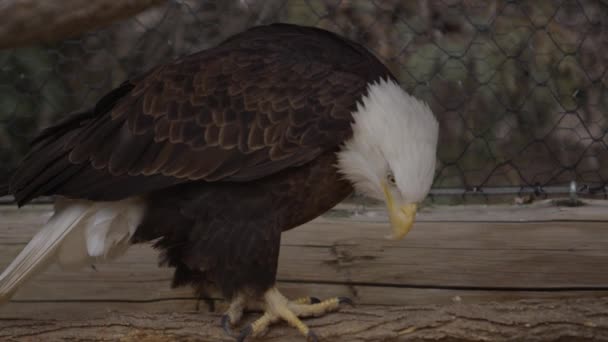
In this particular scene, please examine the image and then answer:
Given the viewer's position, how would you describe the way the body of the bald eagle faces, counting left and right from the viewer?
facing to the right of the viewer

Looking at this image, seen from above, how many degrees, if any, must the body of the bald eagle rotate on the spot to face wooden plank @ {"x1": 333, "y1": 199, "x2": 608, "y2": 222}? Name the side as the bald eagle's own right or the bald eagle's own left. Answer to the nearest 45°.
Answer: approximately 45° to the bald eagle's own left

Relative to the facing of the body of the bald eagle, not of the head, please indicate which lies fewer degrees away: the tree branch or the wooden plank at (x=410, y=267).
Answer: the wooden plank

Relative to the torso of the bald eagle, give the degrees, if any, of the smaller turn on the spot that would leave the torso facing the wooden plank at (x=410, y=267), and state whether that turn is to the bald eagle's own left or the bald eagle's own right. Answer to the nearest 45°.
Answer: approximately 45° to the bald eagle's own left
